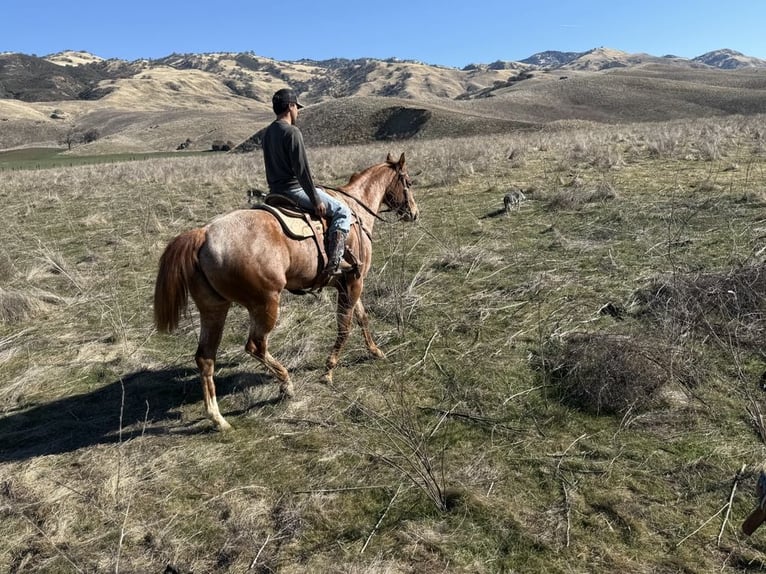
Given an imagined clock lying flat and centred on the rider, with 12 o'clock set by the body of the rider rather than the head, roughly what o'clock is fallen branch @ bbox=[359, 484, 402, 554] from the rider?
The fallen branch is roughly at 4 o'clock from the rider.

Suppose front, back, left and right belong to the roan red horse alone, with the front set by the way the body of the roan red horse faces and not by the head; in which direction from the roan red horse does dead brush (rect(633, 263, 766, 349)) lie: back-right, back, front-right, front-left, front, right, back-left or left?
front-right

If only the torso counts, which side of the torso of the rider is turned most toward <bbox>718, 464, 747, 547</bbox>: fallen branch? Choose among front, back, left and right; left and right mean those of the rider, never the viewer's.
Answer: right

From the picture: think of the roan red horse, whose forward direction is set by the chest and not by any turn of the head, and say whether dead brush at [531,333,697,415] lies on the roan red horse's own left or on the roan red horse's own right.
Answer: on the roan red horse's own right

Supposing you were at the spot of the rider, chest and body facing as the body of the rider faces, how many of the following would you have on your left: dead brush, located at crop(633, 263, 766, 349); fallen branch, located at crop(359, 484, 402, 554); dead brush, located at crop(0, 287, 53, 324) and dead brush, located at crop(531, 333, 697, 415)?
1

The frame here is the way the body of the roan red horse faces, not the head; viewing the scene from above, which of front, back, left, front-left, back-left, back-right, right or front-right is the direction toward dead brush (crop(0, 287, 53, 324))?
left

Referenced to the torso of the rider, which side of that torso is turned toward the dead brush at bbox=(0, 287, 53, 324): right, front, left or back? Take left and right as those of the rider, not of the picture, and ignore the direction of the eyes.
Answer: left

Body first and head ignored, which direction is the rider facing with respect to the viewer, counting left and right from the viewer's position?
facing away from the viewer and to the right of the viewer

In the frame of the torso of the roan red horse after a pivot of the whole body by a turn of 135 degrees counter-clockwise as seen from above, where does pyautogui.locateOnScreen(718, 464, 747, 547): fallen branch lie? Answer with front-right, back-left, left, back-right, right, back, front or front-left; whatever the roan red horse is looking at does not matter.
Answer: back-left

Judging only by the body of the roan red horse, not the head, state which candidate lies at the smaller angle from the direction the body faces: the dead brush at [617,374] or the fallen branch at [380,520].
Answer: the dead brush

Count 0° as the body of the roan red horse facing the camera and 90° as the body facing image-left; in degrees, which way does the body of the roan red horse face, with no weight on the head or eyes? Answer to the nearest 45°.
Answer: approximately 225°
